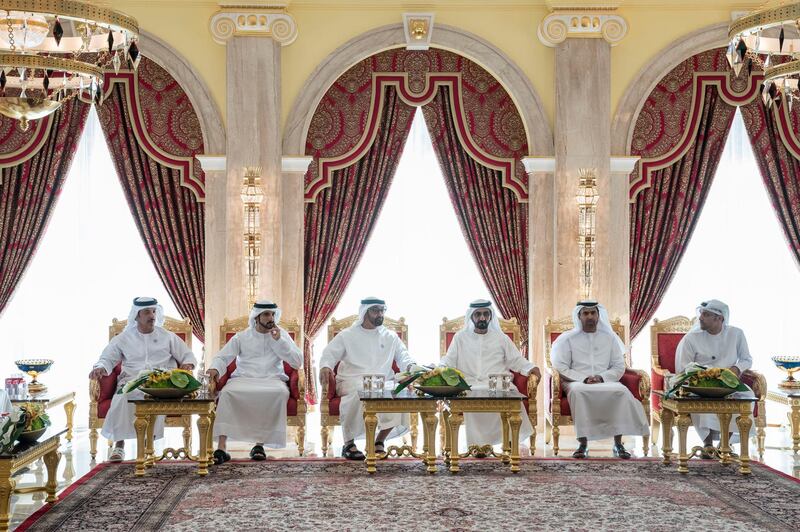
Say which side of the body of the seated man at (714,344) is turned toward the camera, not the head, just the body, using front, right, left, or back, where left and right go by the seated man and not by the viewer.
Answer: front

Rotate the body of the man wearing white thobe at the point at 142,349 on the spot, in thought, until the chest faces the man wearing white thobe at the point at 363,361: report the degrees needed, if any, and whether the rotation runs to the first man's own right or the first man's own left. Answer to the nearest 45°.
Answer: approximately 90° to the first man's own left

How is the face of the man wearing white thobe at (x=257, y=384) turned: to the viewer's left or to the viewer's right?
to the viewer's right

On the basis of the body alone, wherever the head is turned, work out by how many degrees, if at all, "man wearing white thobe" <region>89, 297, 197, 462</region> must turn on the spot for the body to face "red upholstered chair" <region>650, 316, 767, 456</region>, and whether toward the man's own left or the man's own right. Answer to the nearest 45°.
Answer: approximately 90° to the man's own left

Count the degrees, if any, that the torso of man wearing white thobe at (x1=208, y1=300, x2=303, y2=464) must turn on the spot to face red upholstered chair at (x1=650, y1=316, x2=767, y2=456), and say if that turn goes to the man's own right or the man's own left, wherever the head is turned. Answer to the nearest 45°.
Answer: approximately 90° to the man's own left

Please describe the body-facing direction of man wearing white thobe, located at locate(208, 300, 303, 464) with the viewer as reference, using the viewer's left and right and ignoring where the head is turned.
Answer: facing the viewer

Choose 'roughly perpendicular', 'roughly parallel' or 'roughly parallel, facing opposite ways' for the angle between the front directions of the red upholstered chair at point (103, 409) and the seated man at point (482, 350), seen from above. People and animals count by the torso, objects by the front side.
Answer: roughly parallel

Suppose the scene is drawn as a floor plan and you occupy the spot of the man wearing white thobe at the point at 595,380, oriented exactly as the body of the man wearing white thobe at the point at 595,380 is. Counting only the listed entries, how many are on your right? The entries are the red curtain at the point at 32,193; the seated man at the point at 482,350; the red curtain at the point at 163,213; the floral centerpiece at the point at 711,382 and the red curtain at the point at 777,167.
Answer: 3

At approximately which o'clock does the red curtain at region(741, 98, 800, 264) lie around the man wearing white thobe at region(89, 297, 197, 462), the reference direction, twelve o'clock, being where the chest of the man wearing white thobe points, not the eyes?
The red curtain is roughly at 9 o'clock from the man wearing white thobe.

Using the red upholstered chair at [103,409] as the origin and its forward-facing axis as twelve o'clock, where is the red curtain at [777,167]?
The red curtain is roughly at 9 o'clock from the red upholstered chair.

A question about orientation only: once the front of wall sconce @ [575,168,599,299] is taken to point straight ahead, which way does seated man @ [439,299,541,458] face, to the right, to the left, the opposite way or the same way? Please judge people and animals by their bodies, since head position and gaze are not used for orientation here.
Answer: the same way

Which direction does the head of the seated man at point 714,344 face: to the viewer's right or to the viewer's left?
to the viewer's left

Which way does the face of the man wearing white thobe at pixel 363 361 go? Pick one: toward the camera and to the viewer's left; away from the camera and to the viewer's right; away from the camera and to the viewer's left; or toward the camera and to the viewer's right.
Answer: toward the camera and to the viewer's right

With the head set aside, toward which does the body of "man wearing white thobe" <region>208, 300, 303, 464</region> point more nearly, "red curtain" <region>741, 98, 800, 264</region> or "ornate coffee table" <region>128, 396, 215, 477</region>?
the ornate coffee table

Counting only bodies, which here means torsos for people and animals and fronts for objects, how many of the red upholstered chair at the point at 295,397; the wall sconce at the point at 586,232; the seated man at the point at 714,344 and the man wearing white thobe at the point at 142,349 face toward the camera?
4

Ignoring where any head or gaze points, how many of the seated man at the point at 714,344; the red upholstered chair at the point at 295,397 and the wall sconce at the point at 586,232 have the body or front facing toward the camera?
3
